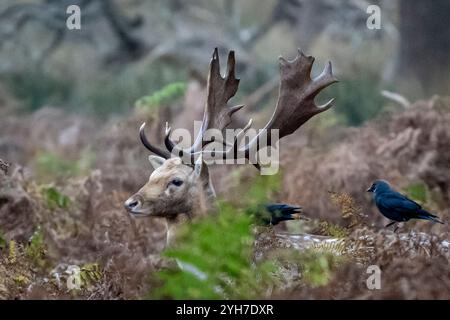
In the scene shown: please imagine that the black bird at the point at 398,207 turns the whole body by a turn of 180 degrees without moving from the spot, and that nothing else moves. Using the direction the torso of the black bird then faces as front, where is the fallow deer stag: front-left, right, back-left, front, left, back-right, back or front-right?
back

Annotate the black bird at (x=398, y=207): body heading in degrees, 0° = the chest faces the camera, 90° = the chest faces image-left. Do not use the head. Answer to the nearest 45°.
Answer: approximately 90°

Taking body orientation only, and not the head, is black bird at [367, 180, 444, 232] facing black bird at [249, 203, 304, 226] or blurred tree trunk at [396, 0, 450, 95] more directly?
the black bird

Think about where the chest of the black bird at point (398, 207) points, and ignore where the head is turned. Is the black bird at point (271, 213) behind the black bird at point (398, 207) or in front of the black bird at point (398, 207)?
in front
